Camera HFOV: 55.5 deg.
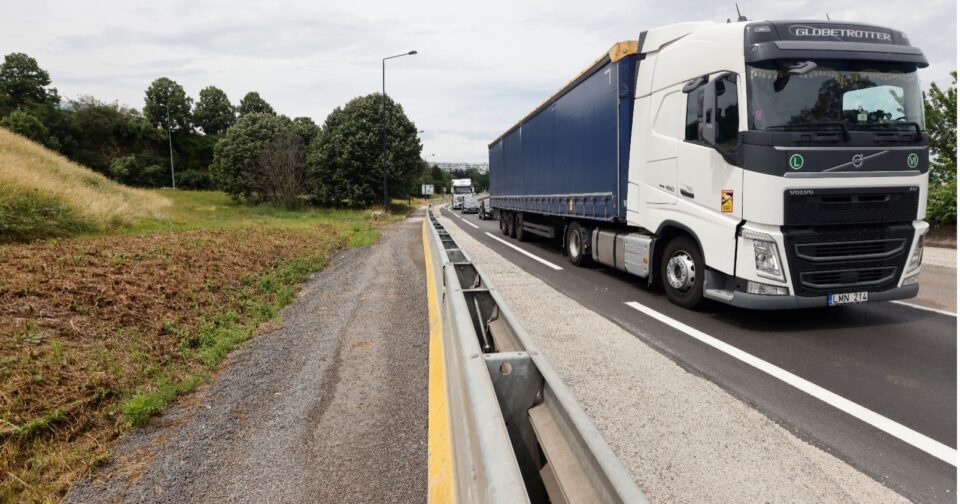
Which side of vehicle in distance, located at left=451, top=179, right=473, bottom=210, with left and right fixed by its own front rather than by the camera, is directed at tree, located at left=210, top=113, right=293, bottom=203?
right

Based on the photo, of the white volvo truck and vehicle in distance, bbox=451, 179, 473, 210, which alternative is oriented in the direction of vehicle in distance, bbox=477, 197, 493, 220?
vehicle in distance, bbox=451, 179, 473, 210

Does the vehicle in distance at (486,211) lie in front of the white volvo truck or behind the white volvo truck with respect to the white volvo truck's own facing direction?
behind

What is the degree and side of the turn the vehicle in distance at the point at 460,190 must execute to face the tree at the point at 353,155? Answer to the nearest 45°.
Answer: approximately 45° to its right

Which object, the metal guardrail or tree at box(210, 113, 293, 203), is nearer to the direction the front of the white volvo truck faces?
the metal guardrail

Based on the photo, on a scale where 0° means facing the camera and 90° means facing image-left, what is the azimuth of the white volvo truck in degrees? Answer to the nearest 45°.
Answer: approximately 315°

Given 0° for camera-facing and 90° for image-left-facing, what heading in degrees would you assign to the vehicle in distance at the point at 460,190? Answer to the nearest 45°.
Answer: approximately 0°

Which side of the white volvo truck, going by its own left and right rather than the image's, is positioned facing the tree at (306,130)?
back

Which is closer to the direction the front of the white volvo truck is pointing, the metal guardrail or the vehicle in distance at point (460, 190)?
the metal guardrail

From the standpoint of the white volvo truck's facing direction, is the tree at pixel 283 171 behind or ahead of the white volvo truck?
behind

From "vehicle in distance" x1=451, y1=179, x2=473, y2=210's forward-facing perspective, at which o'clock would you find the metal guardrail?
The metal guardrail is roughly at 12 o'clock from the vehicle in distance.
